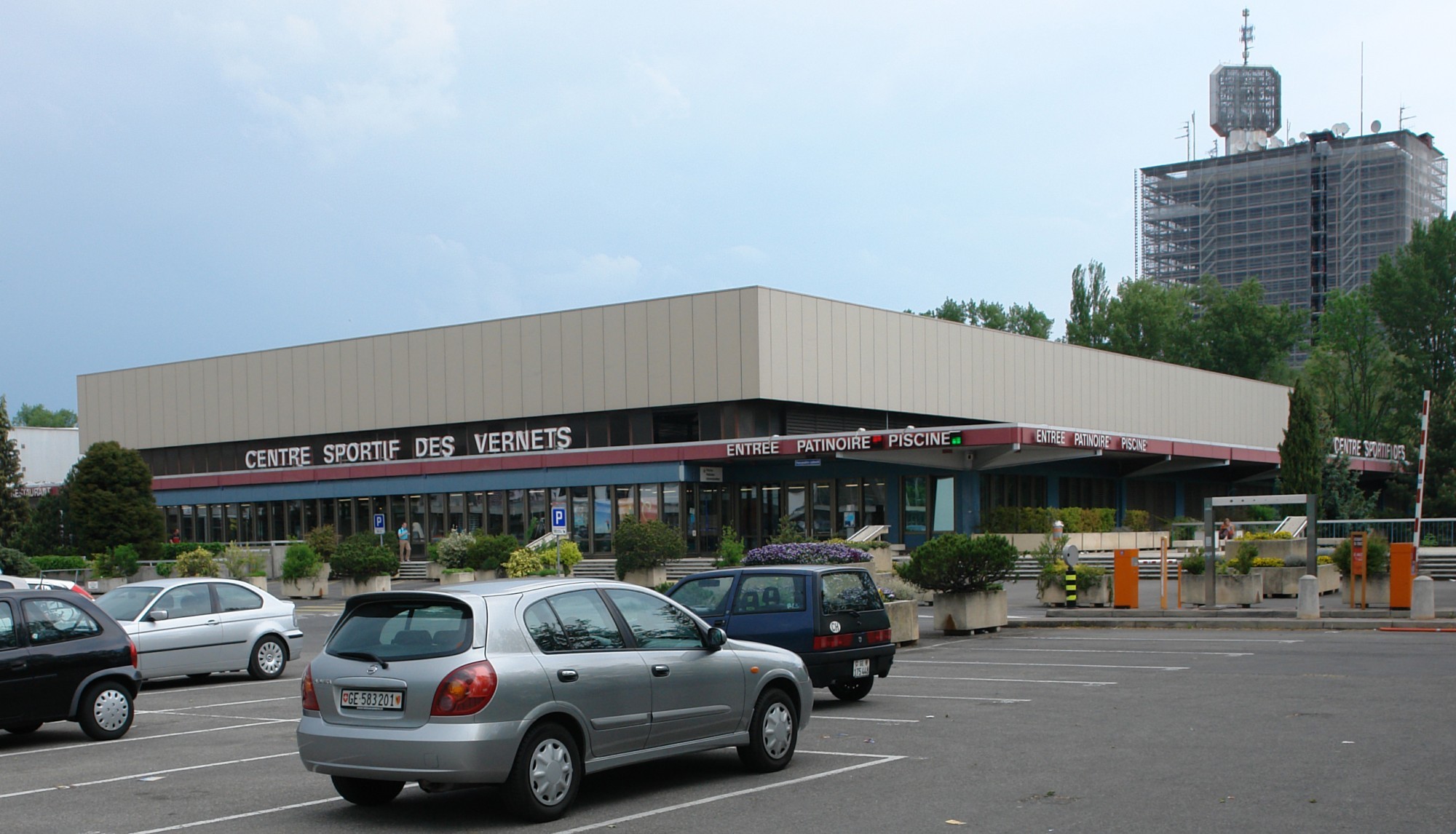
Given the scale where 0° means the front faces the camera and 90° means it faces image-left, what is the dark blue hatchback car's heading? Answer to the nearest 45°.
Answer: approximately 135°

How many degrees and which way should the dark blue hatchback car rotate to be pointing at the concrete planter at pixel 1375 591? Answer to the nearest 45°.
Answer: approximately 90° to its right

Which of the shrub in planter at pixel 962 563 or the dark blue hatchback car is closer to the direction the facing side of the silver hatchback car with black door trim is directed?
the dark blue hatchback car

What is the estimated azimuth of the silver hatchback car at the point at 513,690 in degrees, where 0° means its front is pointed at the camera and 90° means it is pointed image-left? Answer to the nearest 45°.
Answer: approximately 225°

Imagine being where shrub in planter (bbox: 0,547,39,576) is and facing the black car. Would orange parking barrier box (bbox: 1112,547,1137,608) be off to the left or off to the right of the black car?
left

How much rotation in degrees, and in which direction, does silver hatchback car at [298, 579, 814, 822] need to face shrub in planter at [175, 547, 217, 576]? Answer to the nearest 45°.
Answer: approximately 45° to its left

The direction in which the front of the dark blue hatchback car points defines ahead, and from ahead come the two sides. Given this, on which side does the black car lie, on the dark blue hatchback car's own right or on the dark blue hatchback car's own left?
on the dark blue hatchback car's own left

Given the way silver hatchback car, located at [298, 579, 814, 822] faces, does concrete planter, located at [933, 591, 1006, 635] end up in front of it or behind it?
in front

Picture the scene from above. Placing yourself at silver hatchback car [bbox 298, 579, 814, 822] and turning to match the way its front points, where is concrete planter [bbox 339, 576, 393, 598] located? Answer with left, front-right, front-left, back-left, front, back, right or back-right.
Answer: front-left

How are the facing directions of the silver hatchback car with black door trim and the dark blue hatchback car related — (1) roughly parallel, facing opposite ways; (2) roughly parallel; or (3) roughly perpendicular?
roughly perpendicular

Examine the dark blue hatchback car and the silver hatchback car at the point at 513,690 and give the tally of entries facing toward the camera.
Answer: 0

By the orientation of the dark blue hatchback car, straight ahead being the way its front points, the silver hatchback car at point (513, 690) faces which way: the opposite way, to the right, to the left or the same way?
to the right

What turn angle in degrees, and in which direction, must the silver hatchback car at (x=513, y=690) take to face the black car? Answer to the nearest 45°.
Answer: approximately 90° to its left
